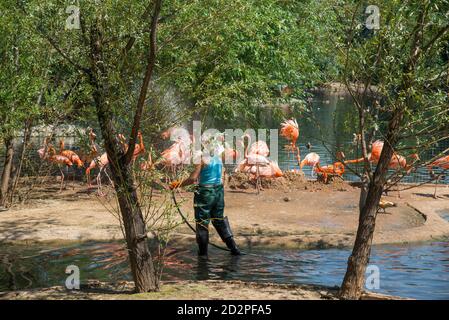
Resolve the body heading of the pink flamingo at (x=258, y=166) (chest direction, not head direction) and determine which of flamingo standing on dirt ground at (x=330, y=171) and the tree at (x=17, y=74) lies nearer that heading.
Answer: the tree

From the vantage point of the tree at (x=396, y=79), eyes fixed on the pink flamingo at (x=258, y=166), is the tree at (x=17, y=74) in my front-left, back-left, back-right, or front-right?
front-left

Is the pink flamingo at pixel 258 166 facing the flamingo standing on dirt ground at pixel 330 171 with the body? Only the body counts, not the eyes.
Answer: no

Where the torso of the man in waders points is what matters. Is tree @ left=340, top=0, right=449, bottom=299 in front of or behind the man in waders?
behind

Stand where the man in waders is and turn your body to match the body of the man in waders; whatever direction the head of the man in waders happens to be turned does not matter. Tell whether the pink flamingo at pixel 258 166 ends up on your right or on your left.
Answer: on your right

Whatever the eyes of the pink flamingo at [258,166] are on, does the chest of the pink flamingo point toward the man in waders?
no

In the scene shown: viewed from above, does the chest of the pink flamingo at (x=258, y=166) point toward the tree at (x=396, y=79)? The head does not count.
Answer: no

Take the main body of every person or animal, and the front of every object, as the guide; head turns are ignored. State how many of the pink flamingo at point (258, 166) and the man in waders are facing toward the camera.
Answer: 0

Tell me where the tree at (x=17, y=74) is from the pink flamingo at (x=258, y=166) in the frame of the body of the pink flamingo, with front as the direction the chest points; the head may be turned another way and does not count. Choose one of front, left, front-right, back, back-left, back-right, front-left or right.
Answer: front-left

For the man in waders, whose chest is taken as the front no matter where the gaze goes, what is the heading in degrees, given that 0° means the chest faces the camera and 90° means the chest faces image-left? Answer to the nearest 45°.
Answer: approximately 135°

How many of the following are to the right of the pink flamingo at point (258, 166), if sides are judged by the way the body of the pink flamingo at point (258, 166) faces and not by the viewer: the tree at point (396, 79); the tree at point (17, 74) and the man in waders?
0

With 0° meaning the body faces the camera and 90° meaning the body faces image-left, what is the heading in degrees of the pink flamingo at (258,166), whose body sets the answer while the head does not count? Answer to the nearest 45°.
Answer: approximately 90°

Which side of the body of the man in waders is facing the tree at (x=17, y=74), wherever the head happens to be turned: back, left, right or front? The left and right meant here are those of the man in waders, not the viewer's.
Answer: front
